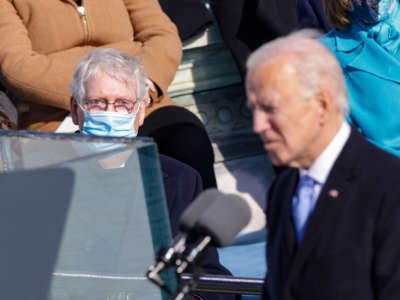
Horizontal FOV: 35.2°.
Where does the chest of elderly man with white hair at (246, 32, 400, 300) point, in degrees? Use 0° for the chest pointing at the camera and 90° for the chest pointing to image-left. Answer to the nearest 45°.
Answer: approximately 45°

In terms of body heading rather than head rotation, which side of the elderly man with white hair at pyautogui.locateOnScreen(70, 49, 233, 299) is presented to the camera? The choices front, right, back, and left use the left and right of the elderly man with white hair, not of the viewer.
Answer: front

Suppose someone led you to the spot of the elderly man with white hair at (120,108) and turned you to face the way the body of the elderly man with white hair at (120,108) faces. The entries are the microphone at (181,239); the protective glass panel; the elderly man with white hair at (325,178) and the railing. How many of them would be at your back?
0

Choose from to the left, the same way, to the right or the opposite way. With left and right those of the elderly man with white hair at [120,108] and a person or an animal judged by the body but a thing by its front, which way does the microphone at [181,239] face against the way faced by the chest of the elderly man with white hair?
to the left

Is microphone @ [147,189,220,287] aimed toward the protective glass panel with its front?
no

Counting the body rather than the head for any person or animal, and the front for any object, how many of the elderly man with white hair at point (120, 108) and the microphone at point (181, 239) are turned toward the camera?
1

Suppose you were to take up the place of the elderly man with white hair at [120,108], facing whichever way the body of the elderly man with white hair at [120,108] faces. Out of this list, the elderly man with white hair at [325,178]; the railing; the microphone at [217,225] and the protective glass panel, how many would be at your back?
0

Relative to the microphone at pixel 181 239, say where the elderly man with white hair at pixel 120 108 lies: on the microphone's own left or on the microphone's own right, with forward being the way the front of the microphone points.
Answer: on the microphone's own left

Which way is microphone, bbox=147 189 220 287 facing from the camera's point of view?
to the viewer's right

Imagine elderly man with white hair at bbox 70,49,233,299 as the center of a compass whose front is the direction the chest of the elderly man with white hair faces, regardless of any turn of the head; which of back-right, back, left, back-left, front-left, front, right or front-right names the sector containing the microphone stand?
front

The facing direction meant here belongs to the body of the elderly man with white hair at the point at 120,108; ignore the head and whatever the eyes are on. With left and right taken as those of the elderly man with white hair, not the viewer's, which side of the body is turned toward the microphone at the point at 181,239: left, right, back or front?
front

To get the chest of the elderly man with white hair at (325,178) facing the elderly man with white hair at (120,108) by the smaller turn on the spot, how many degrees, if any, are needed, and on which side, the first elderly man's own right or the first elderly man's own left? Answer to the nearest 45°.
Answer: approximately 90° to the first elderly man's own right

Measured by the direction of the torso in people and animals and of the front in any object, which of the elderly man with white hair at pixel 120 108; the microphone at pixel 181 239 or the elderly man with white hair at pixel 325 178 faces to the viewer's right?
the microphone

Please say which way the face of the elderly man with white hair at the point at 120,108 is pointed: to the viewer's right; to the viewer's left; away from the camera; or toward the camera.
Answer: toward the camera
